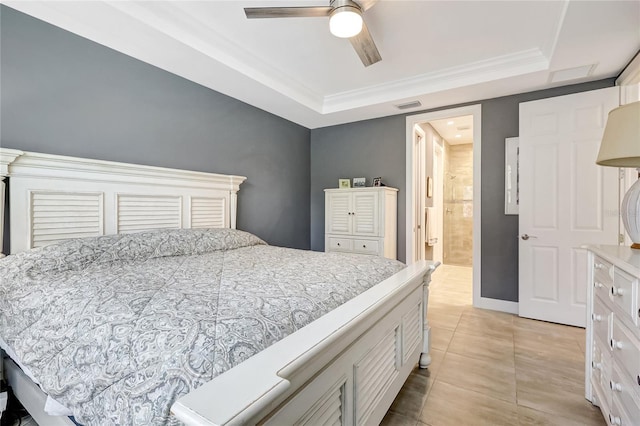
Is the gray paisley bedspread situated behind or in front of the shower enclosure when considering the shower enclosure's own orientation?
in front

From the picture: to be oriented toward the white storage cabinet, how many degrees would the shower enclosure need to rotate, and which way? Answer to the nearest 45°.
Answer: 0° — it already faces it

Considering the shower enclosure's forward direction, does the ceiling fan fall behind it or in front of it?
in front

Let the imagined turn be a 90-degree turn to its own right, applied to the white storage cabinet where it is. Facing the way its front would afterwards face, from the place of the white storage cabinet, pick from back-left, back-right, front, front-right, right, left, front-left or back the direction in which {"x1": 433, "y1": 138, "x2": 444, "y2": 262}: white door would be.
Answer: right

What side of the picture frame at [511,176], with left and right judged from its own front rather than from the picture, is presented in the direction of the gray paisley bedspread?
front

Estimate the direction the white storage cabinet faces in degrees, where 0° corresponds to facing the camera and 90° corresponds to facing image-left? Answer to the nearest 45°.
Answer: approximately 45°

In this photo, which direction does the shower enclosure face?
toward the camera

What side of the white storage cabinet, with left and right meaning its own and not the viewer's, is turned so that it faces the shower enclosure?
back

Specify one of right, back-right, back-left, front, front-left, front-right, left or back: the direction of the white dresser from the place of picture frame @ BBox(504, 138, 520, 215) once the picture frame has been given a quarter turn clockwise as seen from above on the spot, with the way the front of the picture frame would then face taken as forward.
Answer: left

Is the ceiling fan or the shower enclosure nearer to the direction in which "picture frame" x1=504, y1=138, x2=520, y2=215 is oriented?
the ceiling fan

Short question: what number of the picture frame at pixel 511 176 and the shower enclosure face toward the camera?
2

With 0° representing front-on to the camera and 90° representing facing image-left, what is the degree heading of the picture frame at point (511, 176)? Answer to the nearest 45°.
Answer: approximately 0°

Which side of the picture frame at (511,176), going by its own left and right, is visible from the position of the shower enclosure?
back
